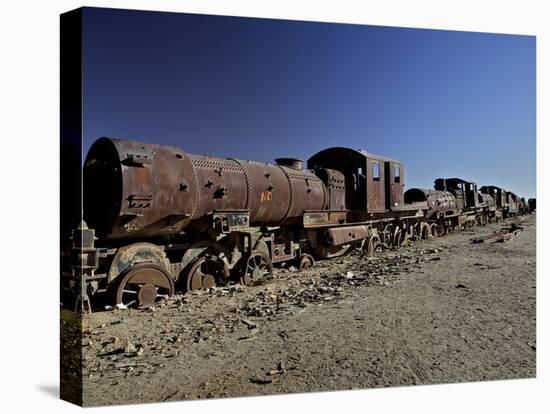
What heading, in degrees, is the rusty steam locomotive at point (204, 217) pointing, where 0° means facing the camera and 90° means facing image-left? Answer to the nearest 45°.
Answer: approximately 45°
